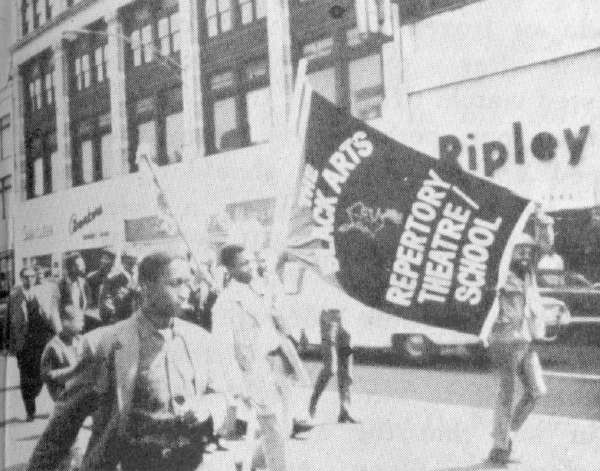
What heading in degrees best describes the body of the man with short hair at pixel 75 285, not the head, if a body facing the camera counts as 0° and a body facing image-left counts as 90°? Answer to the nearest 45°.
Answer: approximately 315°
